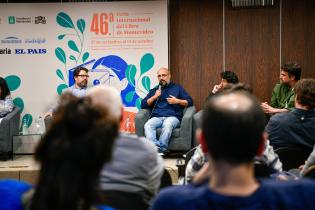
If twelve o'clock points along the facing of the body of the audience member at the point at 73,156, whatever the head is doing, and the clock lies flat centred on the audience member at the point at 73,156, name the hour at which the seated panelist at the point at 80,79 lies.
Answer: the seated panelist at the point at 80,79 is roughly at 12 o'clock from the audience member at the point at 73,156.

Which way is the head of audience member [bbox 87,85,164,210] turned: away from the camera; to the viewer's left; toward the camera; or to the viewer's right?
away from the camera

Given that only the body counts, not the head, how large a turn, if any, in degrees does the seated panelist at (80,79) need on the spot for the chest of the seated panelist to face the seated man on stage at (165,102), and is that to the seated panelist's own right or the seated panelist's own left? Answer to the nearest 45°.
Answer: approximately 45° to the seated panelist's own left

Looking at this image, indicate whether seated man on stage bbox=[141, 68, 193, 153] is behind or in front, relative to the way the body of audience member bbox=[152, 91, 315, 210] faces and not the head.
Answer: in front

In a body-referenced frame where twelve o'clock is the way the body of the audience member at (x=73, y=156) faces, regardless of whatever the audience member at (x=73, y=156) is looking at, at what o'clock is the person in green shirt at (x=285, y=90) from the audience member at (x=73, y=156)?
the person in green shirt at (x=285, y=90) is roughly at 1 o'clock from the audience member at (x=73, y=156).

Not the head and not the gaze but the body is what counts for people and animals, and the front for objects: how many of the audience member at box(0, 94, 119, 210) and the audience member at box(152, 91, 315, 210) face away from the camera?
2

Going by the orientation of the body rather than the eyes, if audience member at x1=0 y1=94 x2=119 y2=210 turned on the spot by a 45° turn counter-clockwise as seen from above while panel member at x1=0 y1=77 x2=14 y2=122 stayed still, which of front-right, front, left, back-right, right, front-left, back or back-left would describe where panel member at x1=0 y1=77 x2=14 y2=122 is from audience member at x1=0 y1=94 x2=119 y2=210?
front-right

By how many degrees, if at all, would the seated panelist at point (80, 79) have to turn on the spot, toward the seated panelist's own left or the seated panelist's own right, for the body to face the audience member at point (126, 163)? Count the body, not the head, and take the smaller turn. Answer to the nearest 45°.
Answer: approximately 45° to the seated panelist's own right

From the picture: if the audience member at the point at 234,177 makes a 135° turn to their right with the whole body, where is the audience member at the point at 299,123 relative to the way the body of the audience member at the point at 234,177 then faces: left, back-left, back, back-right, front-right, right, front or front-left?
back-left

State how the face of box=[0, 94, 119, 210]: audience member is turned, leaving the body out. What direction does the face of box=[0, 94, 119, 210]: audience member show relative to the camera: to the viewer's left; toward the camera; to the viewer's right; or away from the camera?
away from the camera

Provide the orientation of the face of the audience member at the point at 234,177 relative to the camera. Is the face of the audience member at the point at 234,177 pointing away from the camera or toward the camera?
away from the camera

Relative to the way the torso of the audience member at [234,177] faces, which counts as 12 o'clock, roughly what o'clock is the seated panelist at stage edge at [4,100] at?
the seated panelist at stage edge at [4,100] is roughly at 11 o'clock from the audience member at [234,177].

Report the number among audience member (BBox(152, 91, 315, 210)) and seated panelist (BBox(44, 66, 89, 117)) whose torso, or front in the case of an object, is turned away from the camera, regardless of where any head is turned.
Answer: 1

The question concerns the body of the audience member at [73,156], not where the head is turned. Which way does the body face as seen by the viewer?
away from the camera

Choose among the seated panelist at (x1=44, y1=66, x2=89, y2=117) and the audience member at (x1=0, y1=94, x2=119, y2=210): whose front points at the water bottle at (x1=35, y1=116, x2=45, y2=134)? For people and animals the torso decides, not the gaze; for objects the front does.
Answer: the audience member at (x1=0, y1=94, x2=119, y2=210)

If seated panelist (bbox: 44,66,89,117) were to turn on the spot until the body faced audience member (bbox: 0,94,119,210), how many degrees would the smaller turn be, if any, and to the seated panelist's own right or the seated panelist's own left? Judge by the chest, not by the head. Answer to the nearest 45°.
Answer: approximately 45° to the seated panelist's own right

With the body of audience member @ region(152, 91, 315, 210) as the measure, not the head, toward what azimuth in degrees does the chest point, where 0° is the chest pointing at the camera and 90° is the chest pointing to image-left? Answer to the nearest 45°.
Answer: approximately 180°

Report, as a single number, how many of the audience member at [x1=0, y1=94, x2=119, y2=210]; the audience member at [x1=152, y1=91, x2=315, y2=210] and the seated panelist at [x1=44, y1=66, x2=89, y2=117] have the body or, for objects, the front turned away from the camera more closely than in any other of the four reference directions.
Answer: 2

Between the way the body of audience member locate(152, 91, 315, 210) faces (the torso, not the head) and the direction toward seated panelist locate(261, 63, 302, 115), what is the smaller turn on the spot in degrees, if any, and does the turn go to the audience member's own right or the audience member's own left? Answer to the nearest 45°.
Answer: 0° — they already face them

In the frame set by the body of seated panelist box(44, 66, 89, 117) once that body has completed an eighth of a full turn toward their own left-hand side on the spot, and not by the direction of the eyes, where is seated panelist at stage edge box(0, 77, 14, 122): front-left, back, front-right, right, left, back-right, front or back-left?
back

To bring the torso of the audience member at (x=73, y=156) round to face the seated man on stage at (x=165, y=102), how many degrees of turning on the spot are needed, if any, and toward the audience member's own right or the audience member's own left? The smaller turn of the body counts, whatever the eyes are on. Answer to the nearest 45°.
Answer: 0° — they already face them

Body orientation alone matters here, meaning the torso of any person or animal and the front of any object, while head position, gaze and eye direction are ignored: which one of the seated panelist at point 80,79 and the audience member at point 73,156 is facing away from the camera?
the audience member at point 73,156
